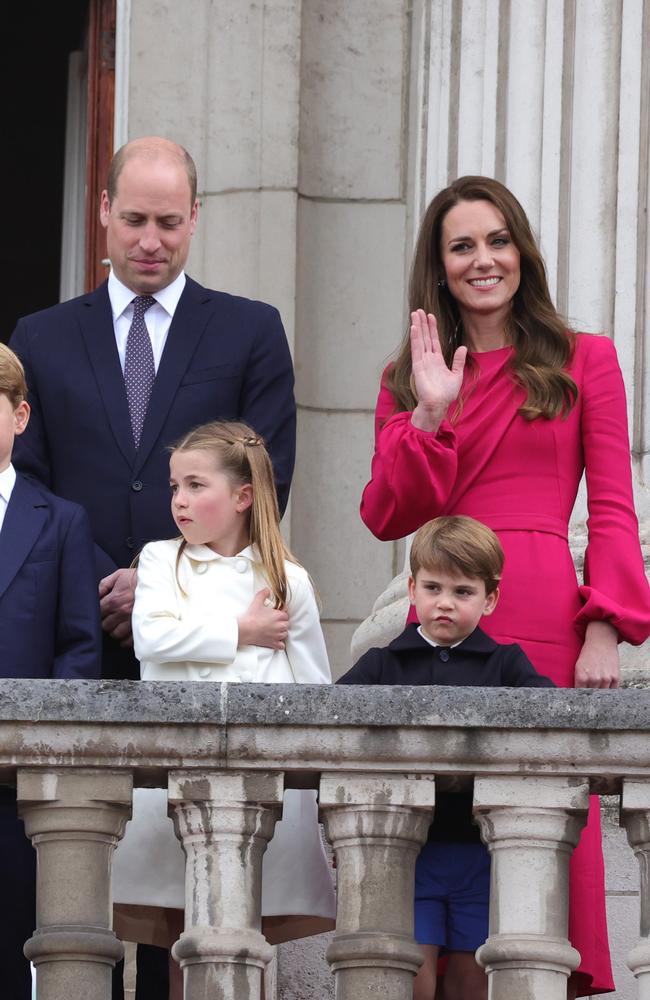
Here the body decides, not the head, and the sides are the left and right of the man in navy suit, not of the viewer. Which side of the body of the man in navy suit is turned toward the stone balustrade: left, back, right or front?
front

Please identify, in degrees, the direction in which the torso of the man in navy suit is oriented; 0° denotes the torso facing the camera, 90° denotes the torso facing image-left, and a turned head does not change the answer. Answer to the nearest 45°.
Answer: approximately 0°

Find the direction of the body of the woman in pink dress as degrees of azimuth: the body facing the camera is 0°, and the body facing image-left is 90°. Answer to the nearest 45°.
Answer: approximately 0°

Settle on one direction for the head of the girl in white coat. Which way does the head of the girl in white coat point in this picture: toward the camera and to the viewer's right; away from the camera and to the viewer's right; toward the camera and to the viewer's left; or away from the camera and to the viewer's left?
toward the camera and to the viewer's left

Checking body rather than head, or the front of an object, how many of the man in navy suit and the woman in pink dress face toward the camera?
2

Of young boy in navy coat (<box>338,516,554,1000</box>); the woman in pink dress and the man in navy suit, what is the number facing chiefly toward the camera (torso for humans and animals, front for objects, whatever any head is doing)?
3
